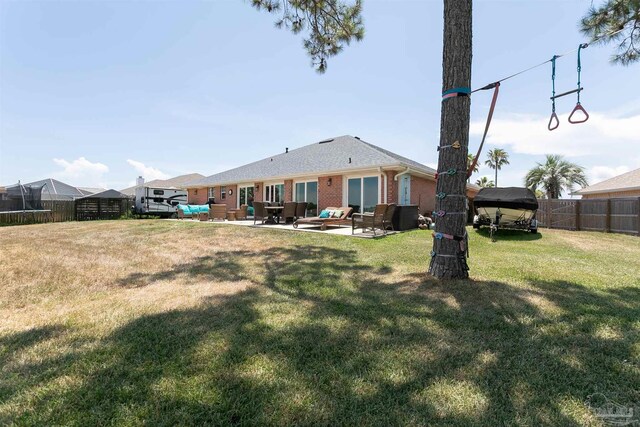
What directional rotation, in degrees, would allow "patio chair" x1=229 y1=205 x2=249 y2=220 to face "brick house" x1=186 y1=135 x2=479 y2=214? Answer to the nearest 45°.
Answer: approximately 180°

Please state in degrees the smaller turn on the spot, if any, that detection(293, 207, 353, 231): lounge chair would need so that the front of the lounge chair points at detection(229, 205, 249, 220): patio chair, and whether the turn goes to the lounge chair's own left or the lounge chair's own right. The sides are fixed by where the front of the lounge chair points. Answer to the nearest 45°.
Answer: approximately 45° to the lounge chair's own right

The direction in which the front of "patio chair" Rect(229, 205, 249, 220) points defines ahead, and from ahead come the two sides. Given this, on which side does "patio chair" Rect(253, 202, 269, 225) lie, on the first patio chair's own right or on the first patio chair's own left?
on the first patio chair's own left

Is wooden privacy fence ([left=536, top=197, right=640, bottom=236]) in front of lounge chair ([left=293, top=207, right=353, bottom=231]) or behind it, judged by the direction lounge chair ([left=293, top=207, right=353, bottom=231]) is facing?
behind

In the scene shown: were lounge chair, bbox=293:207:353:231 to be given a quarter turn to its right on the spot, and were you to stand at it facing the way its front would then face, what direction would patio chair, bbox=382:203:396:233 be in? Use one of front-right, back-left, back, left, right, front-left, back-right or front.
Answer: back-right

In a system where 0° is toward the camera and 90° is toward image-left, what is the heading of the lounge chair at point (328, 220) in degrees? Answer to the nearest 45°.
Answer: approximately 90°

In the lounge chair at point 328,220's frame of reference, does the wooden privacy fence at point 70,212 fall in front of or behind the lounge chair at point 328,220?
in front
